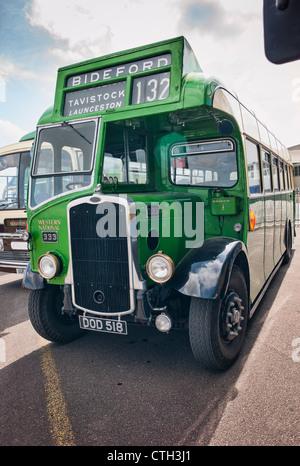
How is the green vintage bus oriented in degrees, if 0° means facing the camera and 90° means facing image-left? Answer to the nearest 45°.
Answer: approximately 45°

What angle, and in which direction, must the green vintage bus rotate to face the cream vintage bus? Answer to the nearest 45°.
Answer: approximately 90° to its right
